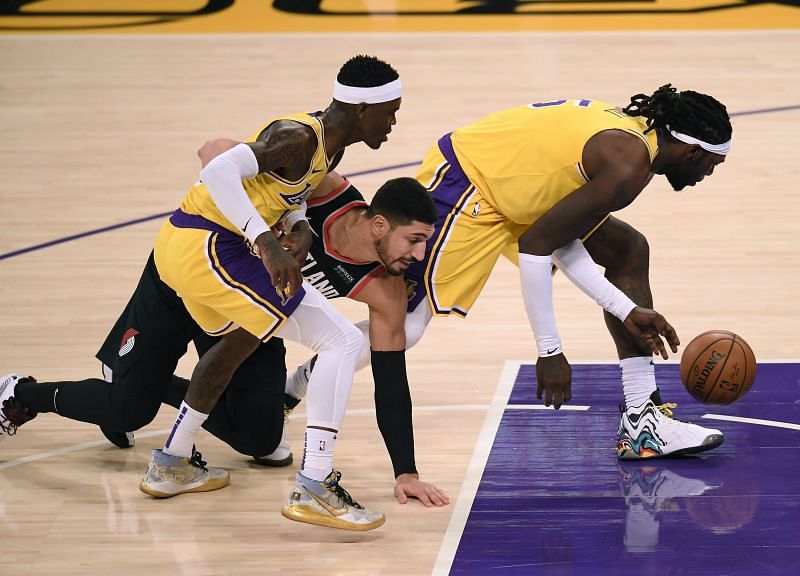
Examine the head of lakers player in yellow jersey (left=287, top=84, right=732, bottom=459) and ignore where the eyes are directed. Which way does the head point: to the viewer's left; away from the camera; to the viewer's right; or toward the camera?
to the viewer's right

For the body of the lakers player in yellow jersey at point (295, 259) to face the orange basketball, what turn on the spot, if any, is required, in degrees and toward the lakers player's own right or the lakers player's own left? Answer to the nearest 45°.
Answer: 0° — they already face it

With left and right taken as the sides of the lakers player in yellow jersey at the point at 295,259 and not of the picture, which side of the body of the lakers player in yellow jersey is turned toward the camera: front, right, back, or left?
right

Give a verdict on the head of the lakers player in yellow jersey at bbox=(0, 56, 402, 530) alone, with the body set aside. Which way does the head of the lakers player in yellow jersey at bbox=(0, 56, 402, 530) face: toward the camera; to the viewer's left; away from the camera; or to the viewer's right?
to the viewer's right

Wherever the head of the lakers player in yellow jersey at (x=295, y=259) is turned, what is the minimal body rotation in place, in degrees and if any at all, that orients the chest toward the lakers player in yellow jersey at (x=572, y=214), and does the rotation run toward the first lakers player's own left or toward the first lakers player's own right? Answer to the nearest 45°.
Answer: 0° — they already face them
